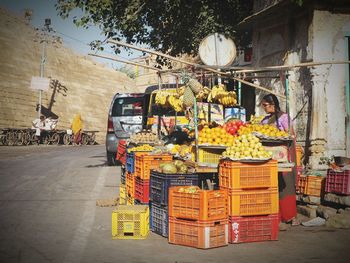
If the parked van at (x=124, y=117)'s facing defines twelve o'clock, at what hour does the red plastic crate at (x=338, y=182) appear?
The red plastic crate is roughly at 5 o'clock from the parked van.

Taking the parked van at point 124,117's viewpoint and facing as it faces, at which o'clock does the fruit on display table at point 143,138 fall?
The fruit on display table is roughly at 6 o'clock from the parked van.

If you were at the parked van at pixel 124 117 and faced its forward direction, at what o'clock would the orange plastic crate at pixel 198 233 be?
The orange plastic crate is roughly at 6 o'clock from the parked van.

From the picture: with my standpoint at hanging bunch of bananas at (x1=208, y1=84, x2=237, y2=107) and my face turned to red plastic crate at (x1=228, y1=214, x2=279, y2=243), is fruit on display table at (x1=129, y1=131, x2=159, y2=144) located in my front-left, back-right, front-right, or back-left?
back-right

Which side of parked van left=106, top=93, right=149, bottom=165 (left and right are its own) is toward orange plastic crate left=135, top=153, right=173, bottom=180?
back

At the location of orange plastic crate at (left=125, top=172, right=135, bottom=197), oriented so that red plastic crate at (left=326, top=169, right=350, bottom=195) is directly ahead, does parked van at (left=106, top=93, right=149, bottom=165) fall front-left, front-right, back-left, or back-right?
back-left
